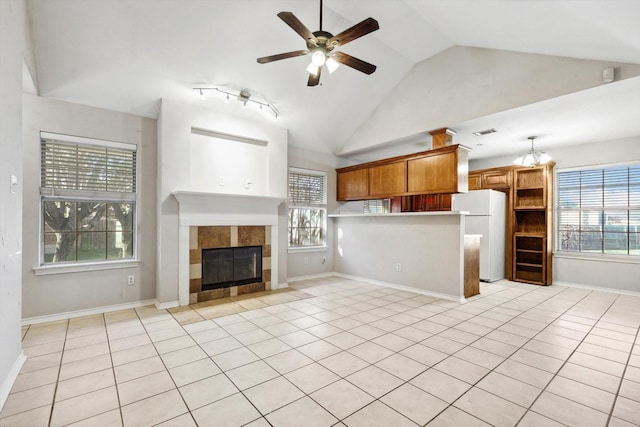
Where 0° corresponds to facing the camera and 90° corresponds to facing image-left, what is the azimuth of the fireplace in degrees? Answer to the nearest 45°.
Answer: approximately 315°

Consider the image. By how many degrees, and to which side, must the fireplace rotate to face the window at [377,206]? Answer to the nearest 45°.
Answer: approximately 90° to its left

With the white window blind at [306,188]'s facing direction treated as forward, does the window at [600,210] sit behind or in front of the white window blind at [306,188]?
in front

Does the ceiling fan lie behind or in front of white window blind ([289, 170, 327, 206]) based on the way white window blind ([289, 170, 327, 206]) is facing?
in front

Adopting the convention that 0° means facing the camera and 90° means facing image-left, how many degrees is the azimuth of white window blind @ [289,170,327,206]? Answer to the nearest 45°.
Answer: approximately 315°

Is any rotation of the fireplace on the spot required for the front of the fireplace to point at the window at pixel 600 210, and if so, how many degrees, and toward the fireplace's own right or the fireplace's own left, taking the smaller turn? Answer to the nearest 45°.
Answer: approximately 45° to the fireplace's own left

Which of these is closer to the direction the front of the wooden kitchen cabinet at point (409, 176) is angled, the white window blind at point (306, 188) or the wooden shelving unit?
the white window blind

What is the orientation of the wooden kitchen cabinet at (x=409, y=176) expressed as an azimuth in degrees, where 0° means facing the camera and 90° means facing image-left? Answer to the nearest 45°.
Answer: approximately 45°

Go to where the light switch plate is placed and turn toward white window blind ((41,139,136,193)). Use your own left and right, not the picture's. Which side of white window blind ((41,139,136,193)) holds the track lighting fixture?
right

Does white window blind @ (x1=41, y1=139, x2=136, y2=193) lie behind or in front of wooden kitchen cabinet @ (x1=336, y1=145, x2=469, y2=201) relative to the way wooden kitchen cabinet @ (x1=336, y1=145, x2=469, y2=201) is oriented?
in front

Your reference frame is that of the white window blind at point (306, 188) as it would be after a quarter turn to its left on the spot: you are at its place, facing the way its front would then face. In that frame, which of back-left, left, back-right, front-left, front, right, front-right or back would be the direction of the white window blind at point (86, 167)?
back

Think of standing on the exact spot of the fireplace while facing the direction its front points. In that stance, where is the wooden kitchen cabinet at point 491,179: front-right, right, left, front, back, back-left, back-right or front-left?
front-left
